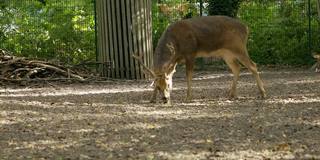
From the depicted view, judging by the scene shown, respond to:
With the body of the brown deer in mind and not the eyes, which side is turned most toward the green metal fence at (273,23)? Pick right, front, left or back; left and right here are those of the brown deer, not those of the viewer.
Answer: right

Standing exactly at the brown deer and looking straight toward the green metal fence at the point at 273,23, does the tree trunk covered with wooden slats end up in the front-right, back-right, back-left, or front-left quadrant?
front-left

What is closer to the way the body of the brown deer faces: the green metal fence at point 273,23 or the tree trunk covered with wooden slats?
the tree trunk covered with wooden slats

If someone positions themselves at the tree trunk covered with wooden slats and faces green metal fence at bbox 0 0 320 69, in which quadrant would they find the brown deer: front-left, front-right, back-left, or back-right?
back-right

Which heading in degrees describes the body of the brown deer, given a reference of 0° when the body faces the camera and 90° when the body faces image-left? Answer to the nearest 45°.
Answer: approximately 90°

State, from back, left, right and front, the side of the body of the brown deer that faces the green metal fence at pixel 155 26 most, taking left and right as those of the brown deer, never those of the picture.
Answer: right

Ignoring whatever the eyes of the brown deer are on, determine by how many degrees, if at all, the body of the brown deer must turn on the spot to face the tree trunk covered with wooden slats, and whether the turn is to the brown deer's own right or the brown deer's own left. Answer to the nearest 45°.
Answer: approximately 45° to the brown deer's own right
